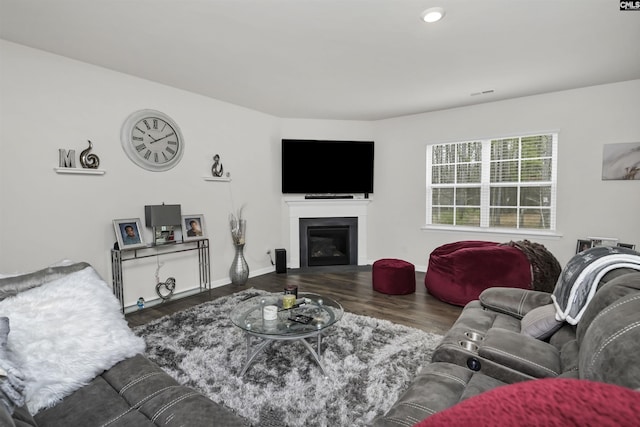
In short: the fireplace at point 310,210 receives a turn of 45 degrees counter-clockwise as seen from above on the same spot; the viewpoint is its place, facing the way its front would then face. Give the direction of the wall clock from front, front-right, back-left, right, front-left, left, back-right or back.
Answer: right

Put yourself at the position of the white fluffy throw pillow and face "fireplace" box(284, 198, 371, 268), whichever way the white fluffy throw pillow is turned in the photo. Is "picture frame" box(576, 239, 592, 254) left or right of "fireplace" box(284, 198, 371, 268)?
right

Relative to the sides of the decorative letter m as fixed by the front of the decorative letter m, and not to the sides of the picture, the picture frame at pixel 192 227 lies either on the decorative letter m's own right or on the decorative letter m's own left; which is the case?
on the decorative letter m's own left

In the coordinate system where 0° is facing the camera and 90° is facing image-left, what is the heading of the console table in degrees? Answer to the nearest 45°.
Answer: approximately 315°

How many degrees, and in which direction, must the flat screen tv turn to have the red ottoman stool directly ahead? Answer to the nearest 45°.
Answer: approximately 45° to its left

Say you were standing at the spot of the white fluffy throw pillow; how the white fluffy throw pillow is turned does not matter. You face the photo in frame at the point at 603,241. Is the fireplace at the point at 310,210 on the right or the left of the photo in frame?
left

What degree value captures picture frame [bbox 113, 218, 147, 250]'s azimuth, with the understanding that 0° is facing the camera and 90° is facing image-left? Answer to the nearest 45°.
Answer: approximately 315°

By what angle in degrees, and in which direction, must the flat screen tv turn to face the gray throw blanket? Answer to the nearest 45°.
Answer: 0° — it already faces it

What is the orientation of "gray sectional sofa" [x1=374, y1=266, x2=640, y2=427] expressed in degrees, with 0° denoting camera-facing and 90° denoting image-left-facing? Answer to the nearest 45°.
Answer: approximately 90°

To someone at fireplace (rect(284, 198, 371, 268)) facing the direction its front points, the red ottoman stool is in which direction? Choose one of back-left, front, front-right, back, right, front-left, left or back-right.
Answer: front-left

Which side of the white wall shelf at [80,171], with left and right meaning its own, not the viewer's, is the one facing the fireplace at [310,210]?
left

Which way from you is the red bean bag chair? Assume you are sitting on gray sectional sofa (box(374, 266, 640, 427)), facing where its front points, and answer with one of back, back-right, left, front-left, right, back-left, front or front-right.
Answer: right
